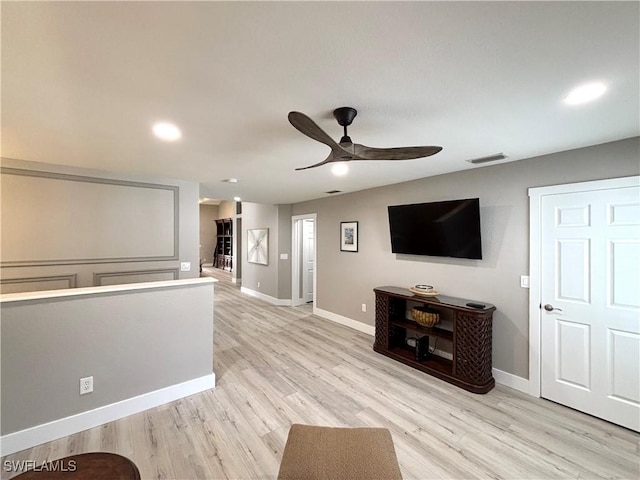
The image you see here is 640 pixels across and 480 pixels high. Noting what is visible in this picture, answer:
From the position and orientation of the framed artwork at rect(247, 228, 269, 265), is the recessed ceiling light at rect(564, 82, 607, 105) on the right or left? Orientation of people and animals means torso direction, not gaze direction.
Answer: on its left

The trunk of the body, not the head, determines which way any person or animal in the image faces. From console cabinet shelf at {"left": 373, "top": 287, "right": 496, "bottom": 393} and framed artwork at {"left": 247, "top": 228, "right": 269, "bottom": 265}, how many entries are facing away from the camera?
0

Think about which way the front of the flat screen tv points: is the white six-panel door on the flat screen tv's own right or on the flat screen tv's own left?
on the flat screen tv's own left

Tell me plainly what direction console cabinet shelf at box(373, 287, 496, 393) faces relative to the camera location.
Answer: facing the viewer and to the left of the viewer

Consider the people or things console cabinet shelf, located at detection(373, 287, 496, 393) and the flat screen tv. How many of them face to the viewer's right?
0

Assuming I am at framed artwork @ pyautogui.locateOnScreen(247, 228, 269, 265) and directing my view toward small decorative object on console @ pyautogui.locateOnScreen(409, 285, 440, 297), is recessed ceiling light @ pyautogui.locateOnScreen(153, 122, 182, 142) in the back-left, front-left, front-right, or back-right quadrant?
front-right

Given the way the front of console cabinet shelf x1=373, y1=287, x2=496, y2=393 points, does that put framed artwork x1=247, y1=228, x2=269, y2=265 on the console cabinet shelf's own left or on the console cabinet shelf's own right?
on the console cabinet shelf's own right

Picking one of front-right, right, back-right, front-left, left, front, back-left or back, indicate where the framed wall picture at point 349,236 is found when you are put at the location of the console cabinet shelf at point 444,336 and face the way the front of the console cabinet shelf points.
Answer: right

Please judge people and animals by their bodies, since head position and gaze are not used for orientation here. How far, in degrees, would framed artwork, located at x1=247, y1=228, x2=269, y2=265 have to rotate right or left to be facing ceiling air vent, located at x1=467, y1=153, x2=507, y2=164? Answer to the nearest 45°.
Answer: approximately 90° to its left

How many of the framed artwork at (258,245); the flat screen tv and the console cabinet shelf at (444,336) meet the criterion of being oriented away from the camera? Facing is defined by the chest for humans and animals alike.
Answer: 0

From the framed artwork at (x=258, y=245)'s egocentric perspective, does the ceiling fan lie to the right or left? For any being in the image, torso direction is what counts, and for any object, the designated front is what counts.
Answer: on its left

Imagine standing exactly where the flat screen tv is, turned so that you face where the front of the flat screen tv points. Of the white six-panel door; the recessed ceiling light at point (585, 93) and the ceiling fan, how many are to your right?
0

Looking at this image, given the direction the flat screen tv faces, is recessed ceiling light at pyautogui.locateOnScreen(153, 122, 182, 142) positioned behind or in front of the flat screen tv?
in front

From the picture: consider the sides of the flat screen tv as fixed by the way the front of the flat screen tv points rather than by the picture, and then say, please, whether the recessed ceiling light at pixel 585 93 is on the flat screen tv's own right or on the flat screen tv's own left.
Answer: on the flat screen tv's own left
